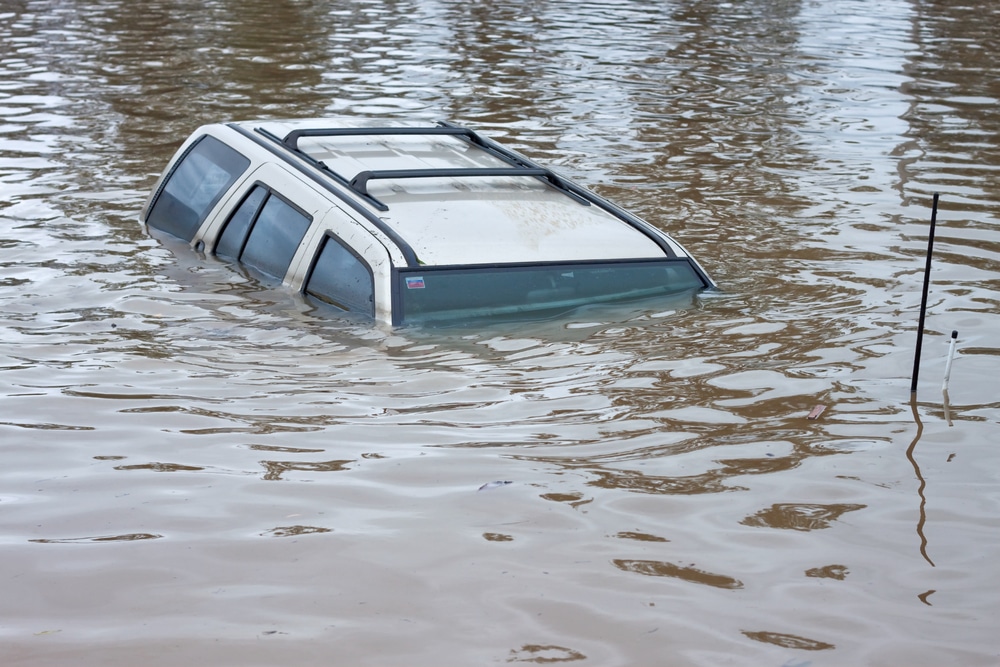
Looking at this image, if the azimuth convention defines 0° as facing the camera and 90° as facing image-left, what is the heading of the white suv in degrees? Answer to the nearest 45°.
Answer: approximately 315°

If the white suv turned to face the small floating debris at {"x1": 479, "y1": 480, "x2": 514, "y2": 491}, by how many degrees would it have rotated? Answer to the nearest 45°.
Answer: approximately 45° to its right

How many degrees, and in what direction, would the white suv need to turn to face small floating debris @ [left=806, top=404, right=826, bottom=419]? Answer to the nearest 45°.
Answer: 0° — it already faces it
